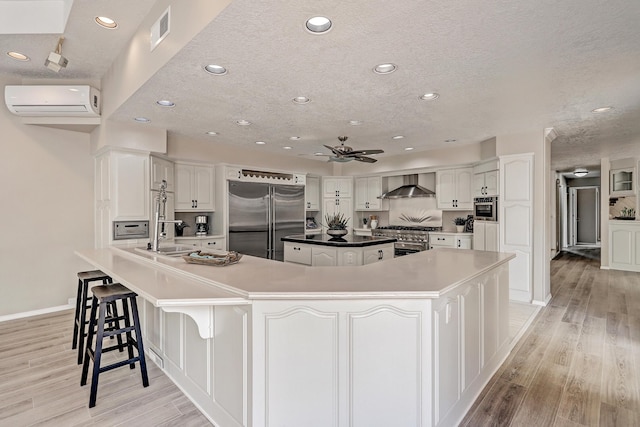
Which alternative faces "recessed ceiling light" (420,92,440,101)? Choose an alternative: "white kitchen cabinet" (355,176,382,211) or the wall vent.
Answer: the white kitchen cabinet

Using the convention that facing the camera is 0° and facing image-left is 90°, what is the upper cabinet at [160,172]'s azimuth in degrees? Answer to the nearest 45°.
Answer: approximately 315°

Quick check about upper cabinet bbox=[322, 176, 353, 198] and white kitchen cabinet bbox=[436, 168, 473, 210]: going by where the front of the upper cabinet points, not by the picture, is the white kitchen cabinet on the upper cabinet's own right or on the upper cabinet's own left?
on the upper cabinet's own left

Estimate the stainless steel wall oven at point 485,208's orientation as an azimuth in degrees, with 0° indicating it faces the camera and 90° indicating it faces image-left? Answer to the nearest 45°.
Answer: approximately 45°

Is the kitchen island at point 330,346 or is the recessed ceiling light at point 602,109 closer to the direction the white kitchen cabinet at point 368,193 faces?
the kitchen island

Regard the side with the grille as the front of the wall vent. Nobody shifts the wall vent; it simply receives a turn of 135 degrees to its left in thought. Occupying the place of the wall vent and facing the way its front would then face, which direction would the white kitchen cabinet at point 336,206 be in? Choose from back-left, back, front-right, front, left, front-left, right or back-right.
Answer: front-left

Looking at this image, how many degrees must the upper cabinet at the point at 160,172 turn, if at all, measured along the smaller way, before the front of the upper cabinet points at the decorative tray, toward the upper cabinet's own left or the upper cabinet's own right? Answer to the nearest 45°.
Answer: approximately 45° to the upper cabinet's own right

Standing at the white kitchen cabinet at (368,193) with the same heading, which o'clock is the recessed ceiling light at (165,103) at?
The recessed ceiling light is roughly at 1 o'clock from the white kitchen cabinet.

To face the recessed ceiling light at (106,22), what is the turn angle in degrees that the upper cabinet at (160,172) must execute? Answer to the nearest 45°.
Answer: approximately 45° to its right

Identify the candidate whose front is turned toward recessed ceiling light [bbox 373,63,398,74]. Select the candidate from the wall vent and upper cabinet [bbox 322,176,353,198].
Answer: the upper cabinet
